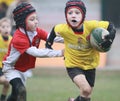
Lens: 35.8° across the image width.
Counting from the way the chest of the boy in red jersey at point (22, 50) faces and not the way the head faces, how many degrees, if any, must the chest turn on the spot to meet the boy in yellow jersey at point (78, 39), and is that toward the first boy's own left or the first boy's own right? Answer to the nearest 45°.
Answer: approximately 45° to the first boy's own left

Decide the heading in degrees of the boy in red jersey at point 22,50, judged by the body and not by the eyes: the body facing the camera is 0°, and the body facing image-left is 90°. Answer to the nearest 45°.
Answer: approximately 315°

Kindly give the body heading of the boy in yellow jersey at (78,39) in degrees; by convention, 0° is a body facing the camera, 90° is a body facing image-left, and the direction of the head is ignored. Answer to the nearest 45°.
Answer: approximately 0°

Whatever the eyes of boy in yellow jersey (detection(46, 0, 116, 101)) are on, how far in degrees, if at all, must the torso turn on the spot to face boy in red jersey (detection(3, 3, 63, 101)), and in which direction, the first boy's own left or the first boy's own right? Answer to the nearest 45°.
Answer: approximately 90° to the first boy's own right
